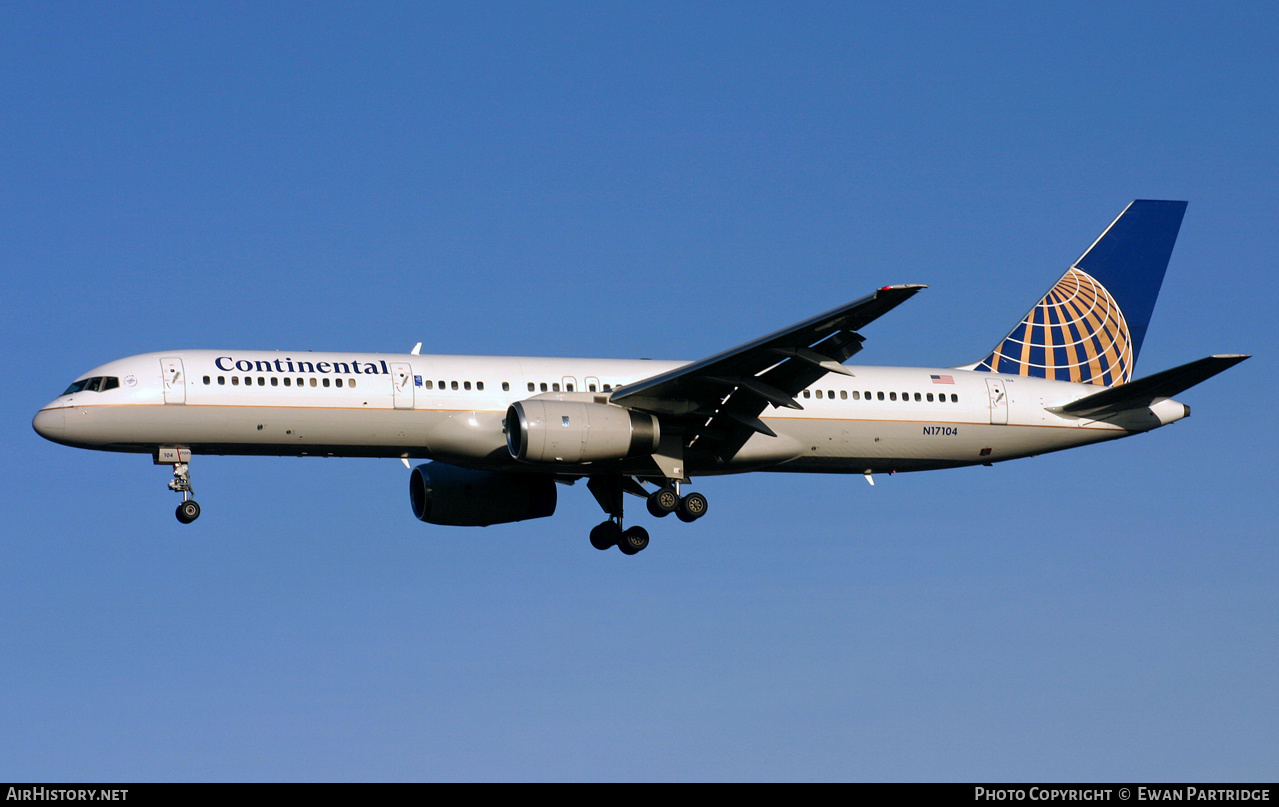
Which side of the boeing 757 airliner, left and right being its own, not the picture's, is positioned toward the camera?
left
